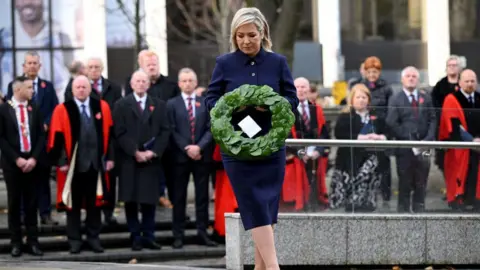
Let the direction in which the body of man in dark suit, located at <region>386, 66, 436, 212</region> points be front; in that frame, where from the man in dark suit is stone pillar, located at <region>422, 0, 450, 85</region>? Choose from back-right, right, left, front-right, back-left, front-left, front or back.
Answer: back

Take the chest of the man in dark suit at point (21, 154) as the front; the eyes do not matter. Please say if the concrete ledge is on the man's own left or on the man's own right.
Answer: on the man's own left

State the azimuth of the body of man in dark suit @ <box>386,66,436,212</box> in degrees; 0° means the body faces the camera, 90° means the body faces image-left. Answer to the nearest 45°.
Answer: approximately 0°

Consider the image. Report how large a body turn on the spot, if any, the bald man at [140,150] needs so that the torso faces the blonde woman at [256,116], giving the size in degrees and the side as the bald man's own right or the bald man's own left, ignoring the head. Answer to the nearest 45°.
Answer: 0° — they already face them

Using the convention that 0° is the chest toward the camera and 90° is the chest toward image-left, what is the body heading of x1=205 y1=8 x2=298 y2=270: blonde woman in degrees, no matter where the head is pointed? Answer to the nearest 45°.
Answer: approximately 0°
